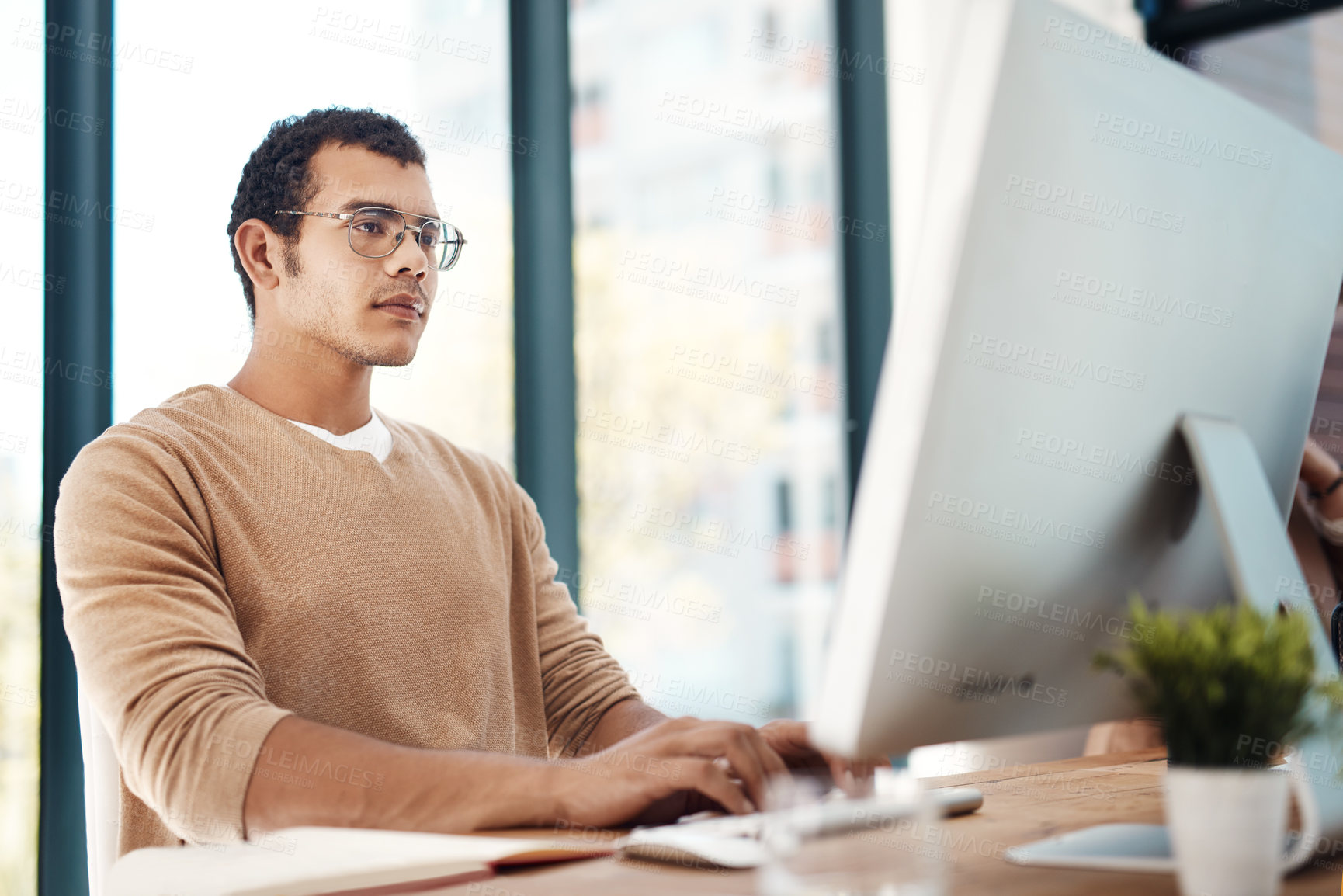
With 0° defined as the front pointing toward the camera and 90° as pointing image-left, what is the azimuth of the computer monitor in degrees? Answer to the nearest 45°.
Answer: approximately 135°

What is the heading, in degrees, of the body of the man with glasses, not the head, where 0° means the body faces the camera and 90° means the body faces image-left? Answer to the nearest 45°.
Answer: approximately 315°
